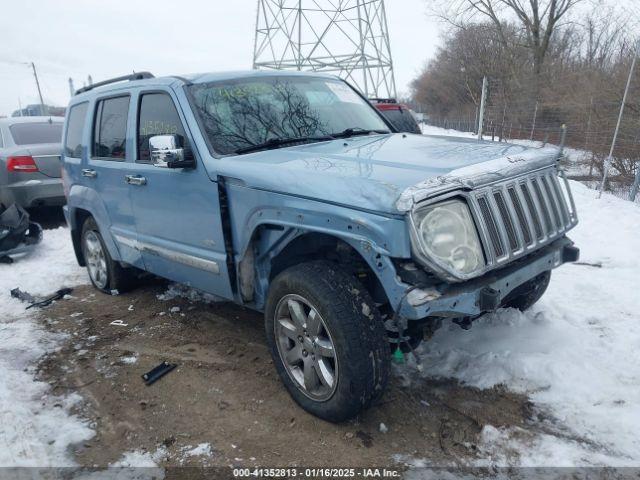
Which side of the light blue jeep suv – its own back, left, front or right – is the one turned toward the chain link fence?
left
